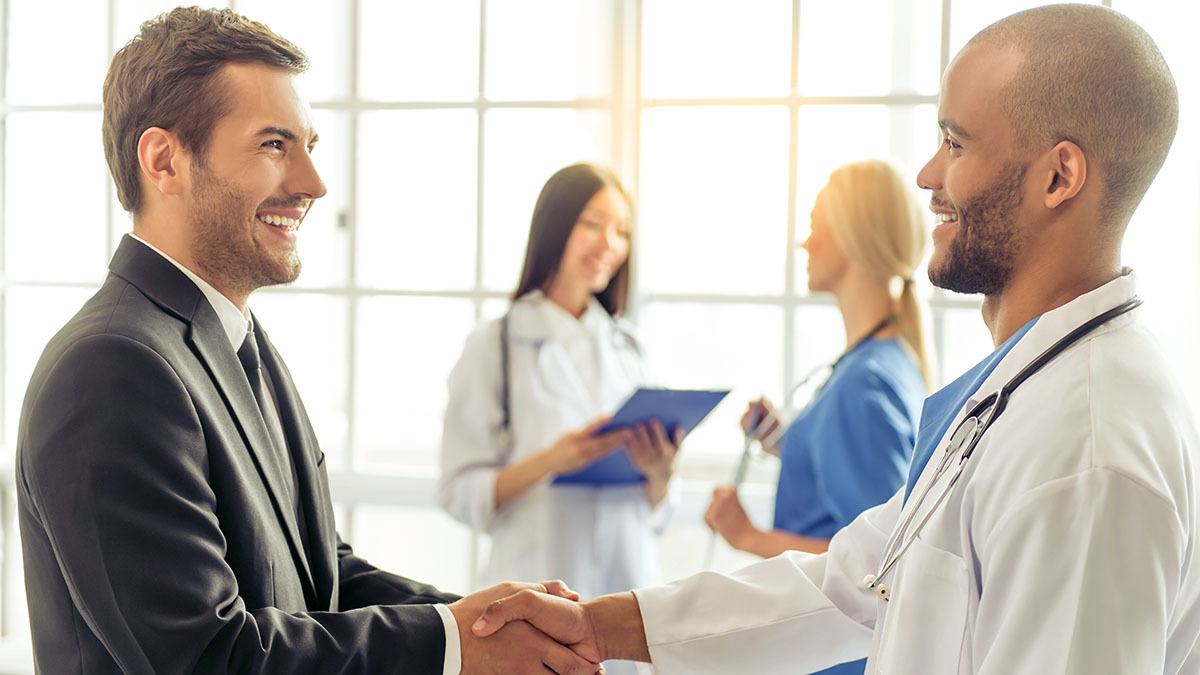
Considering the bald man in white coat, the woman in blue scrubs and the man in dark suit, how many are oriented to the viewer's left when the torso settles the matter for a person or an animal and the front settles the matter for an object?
2

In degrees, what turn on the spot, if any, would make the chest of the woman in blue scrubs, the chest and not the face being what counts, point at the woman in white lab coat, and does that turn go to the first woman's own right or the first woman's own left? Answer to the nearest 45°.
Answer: approximately 45° to the first woman's own right

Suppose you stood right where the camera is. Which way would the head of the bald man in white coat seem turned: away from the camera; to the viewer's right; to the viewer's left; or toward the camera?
to the viewer's left

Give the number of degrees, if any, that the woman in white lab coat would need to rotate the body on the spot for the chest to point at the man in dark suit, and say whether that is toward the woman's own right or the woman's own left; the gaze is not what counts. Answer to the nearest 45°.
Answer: approximately 45° to the woman's own right

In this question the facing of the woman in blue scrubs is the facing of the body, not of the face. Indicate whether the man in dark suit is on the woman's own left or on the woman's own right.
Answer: on the woman's own left

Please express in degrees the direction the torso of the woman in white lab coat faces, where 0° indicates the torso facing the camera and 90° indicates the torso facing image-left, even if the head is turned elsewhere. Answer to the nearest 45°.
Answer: approximately 315°

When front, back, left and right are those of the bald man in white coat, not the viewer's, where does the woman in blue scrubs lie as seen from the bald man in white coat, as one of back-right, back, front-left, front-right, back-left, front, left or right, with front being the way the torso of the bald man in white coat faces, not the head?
right

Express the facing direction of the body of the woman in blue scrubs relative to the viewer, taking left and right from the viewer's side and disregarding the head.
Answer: facing to the left of the viewer

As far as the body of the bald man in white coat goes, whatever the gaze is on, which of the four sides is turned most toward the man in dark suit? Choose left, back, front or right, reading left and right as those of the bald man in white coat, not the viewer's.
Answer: front

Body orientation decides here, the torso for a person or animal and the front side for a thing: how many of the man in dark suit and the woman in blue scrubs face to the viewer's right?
1

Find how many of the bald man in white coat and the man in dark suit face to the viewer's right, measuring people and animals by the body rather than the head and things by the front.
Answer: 1

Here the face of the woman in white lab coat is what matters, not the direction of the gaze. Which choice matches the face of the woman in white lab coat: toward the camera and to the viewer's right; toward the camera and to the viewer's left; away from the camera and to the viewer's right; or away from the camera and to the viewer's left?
toward the camera and to the viewer's right

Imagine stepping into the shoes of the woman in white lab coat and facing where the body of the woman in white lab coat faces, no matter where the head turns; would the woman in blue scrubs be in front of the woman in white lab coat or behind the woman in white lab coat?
in front

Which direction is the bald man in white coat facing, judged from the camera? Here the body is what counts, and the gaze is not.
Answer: to the viewer's left

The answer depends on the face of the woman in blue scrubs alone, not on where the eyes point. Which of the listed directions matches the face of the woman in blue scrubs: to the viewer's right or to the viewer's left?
to the viewer's left

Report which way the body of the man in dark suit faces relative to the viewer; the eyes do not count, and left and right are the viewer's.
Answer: facing to the right of the viewer
